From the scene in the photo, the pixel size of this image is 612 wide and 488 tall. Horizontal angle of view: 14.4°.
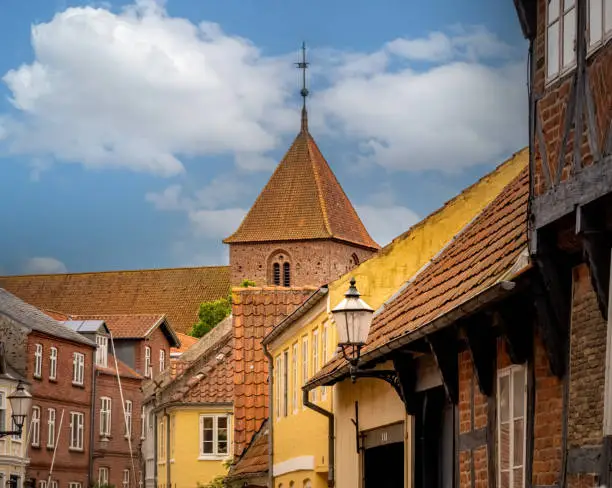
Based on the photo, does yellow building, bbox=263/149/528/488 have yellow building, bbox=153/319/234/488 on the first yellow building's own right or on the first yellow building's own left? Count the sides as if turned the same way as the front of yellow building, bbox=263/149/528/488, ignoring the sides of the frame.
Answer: on the first yellow building's own right

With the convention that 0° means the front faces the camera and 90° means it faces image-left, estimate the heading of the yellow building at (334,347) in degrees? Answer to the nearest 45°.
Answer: approximately 45°
